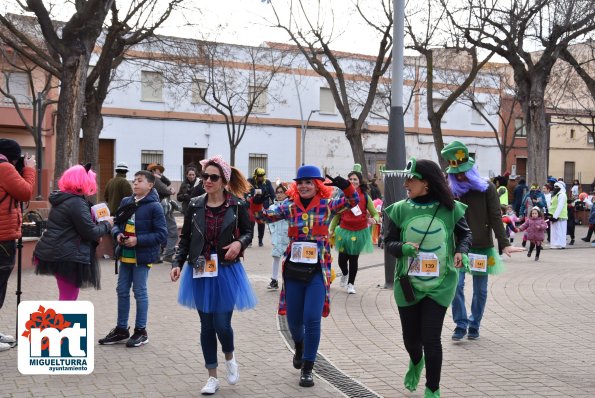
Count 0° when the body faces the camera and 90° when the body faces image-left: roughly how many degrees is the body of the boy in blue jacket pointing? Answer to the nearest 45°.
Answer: approximately 45°

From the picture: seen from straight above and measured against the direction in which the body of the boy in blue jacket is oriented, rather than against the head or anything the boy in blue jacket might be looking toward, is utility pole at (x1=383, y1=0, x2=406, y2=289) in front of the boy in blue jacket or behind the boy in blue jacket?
behind

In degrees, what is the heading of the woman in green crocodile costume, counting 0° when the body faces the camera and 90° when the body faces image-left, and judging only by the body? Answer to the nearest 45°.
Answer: approximately 0°

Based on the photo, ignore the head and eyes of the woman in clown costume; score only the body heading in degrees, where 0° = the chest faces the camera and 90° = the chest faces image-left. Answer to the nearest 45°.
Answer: approximately 0°

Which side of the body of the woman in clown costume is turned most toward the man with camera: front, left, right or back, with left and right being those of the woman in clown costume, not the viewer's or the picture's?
right

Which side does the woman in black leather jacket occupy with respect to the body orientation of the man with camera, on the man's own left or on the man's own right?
on the man's own right

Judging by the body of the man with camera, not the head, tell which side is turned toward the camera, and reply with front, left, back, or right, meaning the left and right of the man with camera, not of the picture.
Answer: right
